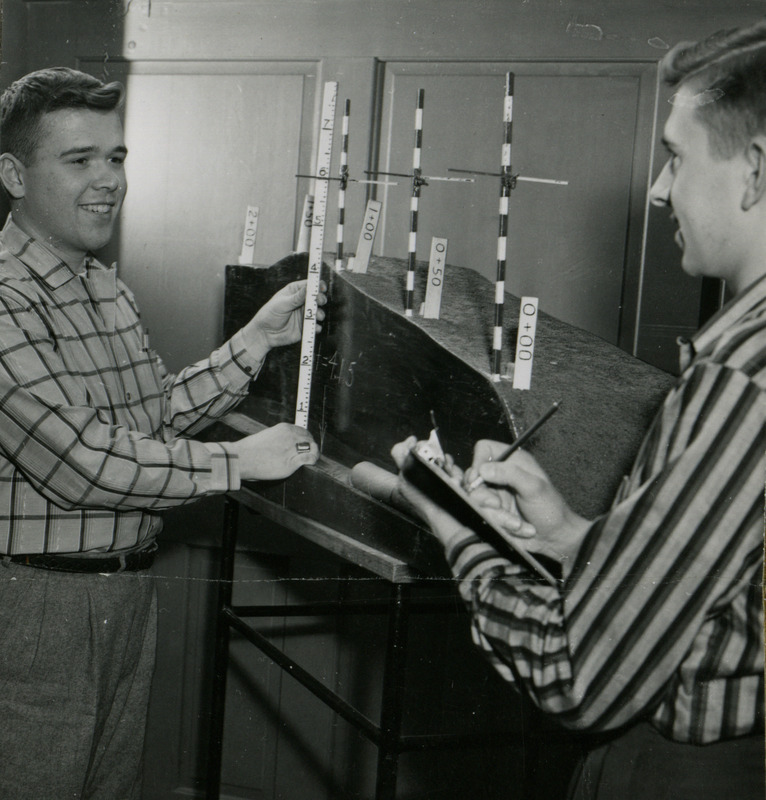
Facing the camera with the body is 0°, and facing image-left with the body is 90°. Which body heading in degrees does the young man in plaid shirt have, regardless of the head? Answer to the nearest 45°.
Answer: approximately 315°

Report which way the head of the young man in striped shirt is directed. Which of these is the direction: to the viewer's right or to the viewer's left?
to the viewer's left

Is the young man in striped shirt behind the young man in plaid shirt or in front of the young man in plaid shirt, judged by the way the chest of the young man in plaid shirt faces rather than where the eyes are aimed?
in front

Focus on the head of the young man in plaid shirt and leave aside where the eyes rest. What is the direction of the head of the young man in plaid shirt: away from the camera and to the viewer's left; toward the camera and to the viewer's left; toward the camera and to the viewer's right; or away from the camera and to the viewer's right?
toward the camera and to the viewer's right
